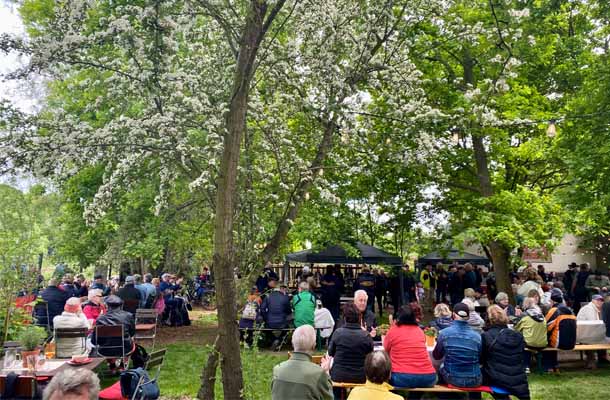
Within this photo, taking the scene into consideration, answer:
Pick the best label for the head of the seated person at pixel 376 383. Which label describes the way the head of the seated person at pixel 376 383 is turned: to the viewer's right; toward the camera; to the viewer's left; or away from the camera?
away from the camera

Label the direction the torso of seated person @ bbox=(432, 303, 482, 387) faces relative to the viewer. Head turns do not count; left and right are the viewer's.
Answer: facing away from the viewer

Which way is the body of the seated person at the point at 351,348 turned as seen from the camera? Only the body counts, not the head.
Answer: away from the camera

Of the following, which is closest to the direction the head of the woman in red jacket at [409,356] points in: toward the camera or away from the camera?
away from the camera

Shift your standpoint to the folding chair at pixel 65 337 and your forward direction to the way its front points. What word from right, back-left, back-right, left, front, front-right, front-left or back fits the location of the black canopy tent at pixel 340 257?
front-right

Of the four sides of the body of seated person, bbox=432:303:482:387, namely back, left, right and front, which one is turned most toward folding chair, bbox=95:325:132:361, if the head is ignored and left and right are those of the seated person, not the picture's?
left

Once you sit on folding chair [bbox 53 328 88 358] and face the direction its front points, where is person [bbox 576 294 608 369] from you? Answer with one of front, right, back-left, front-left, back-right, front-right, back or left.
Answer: right

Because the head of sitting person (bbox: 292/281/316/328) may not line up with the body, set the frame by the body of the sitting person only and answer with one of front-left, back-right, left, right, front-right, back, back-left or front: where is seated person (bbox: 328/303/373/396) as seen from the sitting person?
back

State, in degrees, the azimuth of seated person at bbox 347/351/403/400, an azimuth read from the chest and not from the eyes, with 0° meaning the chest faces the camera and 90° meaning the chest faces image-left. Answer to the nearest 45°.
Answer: approximately 180°

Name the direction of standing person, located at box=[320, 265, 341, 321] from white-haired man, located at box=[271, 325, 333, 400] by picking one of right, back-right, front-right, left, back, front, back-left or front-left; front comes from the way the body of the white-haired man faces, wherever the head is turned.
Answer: front

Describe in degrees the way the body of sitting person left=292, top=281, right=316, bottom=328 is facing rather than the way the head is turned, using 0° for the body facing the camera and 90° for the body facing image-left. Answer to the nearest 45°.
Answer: approximately 180°

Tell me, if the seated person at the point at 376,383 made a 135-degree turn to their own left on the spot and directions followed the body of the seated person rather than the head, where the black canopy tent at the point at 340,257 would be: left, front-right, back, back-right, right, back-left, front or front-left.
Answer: back-right
